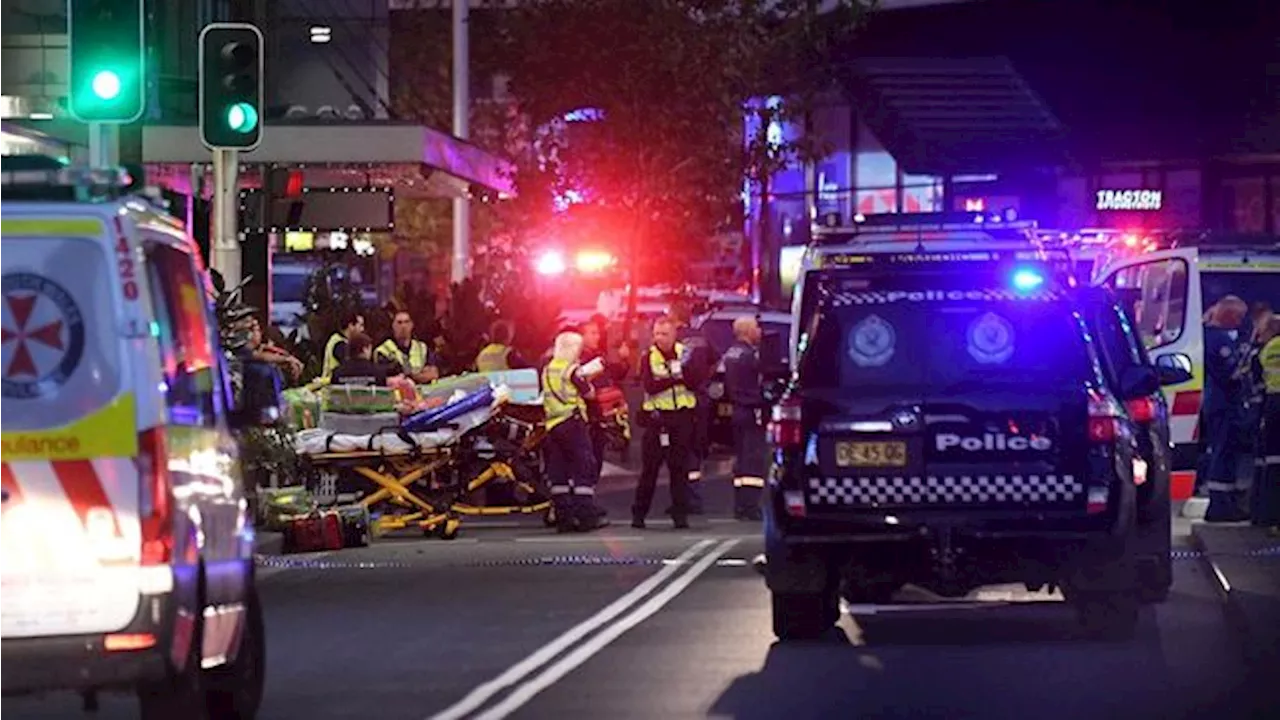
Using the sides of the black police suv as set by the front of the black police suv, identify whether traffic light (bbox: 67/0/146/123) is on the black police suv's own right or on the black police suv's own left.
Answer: on the black police suv's own left

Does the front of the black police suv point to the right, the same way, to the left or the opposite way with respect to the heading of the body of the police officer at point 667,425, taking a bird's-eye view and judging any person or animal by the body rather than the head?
the opposite way

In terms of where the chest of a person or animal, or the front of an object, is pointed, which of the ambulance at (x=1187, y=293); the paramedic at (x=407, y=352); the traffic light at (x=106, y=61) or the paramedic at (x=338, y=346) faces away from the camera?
the ambulance

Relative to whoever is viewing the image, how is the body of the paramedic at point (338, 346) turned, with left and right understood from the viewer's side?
facing to the right of the viewer

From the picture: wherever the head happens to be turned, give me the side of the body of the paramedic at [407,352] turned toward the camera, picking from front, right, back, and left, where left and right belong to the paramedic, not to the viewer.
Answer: front

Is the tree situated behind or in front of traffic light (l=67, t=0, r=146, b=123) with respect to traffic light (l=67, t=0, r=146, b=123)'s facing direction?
behind

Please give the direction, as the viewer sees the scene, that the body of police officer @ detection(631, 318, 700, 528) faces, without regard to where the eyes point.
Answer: toward the camera

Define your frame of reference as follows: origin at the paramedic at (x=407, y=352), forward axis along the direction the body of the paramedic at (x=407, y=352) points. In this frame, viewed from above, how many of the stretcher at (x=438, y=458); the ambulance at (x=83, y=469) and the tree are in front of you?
2

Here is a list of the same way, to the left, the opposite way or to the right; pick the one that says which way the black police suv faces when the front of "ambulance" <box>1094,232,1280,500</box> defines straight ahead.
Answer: the same way

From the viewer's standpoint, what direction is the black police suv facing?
away from the camera
